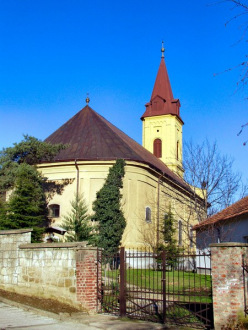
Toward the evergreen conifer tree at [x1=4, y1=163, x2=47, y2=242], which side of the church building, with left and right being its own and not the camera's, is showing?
back

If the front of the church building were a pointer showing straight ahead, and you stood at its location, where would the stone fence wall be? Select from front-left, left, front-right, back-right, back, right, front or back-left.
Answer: back-right

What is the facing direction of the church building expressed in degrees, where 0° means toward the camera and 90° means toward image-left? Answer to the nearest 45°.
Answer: approximately 225°

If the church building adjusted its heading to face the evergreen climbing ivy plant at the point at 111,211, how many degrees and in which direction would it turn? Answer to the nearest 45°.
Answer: approximately 135° to its right

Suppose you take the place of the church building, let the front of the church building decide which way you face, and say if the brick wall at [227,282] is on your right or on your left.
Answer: on your right

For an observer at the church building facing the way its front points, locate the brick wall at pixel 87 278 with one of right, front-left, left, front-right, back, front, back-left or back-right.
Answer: back-right
